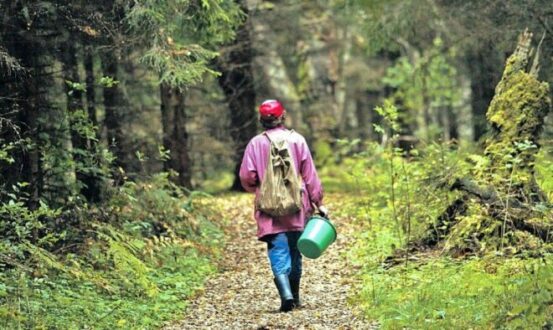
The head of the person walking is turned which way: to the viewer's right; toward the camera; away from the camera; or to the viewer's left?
away from the camera

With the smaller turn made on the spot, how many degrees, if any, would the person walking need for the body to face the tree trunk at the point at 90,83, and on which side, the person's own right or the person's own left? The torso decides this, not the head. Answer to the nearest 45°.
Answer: approximately 45° to the person's own left

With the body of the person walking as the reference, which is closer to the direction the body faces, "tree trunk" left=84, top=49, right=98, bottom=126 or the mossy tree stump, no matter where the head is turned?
the tree trunk

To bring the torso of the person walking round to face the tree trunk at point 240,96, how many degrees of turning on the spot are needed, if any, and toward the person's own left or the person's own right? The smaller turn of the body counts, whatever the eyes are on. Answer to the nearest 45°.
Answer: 0° — they already face it

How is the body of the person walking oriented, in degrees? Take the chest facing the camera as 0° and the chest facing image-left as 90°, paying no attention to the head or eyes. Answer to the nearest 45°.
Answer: approximately 180°

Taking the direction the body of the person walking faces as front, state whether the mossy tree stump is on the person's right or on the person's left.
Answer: on the person's right

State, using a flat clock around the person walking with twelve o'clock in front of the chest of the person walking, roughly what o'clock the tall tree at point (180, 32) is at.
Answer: The tall tree is roughly at 11 o'clock from the person walking.
